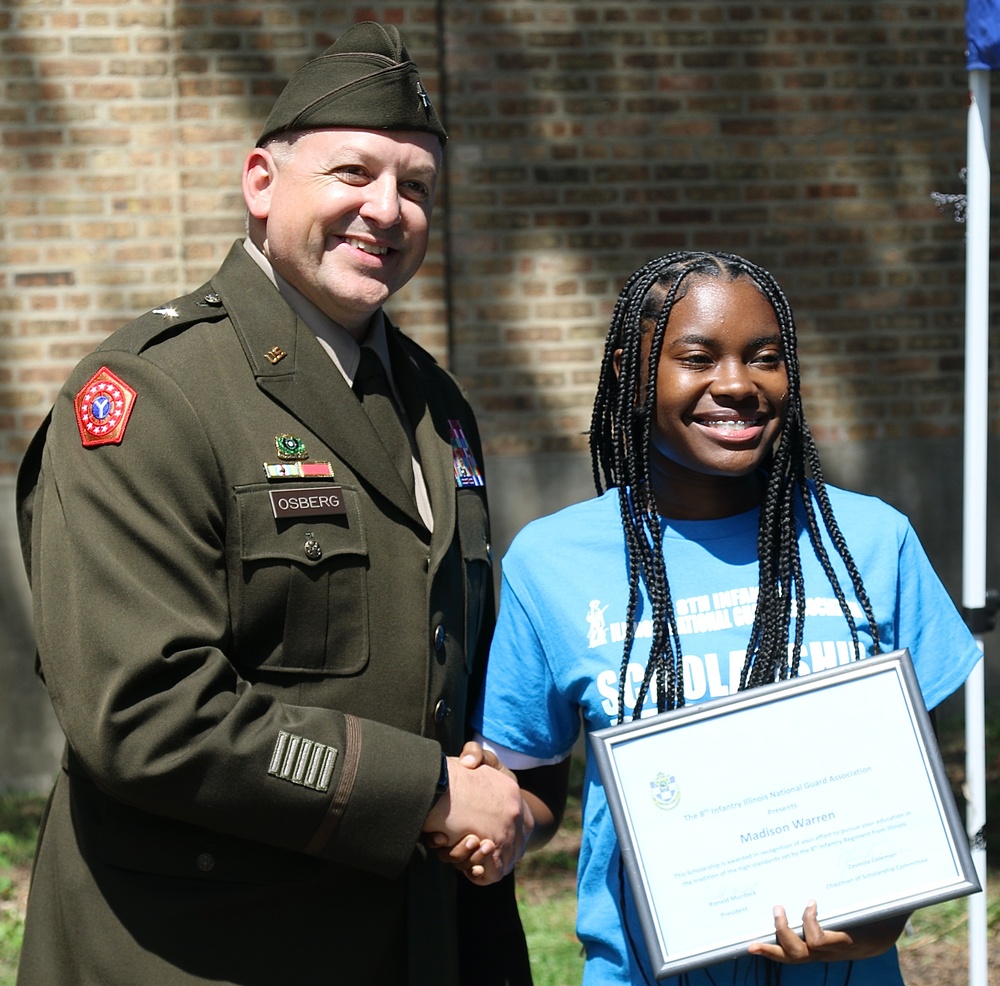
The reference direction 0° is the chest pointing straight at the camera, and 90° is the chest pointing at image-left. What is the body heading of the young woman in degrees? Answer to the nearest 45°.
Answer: approximately 0°

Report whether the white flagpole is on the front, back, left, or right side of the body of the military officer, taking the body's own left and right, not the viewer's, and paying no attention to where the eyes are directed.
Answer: left

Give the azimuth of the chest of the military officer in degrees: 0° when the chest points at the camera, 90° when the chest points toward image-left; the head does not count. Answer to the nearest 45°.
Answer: approximately 315°

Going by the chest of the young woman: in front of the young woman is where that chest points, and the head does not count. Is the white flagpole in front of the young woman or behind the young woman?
behind
